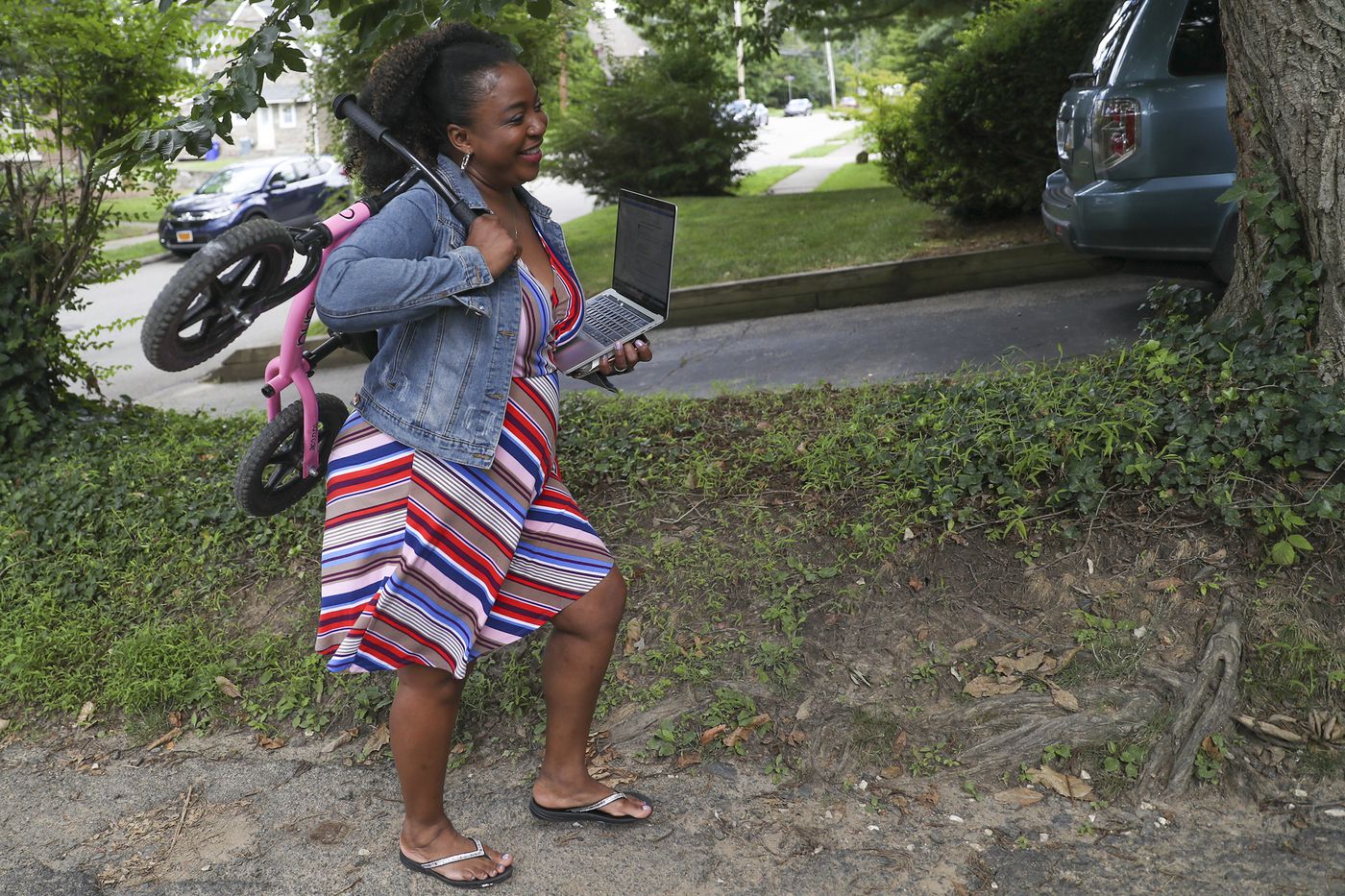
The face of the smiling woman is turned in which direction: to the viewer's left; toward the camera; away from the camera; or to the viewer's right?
to the viewer's right

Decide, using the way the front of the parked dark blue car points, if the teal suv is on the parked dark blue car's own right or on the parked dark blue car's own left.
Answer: on the parked dark blue car's own left

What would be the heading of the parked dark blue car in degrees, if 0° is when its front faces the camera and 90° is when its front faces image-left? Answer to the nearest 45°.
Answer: approximately 45°

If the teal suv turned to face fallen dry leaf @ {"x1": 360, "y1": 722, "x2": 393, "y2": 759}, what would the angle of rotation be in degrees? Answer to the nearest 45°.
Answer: approximately 135° to its right

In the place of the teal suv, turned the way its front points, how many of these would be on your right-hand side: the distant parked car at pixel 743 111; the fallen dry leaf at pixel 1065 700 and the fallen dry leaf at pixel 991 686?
2

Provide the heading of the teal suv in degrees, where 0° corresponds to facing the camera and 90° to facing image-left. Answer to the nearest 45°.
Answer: approximately 270°

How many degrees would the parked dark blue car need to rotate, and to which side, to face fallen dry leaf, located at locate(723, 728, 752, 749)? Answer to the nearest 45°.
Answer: approximately 45° to its left

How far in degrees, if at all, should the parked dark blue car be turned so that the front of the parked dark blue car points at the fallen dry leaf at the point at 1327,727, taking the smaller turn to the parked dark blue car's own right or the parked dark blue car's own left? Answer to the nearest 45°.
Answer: approximately 45° to the parked dark blue car's own left

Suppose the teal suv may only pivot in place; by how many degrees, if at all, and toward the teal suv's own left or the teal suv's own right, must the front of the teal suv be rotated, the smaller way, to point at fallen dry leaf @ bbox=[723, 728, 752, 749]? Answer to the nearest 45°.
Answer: approximately 90° to the teal suv's own right
